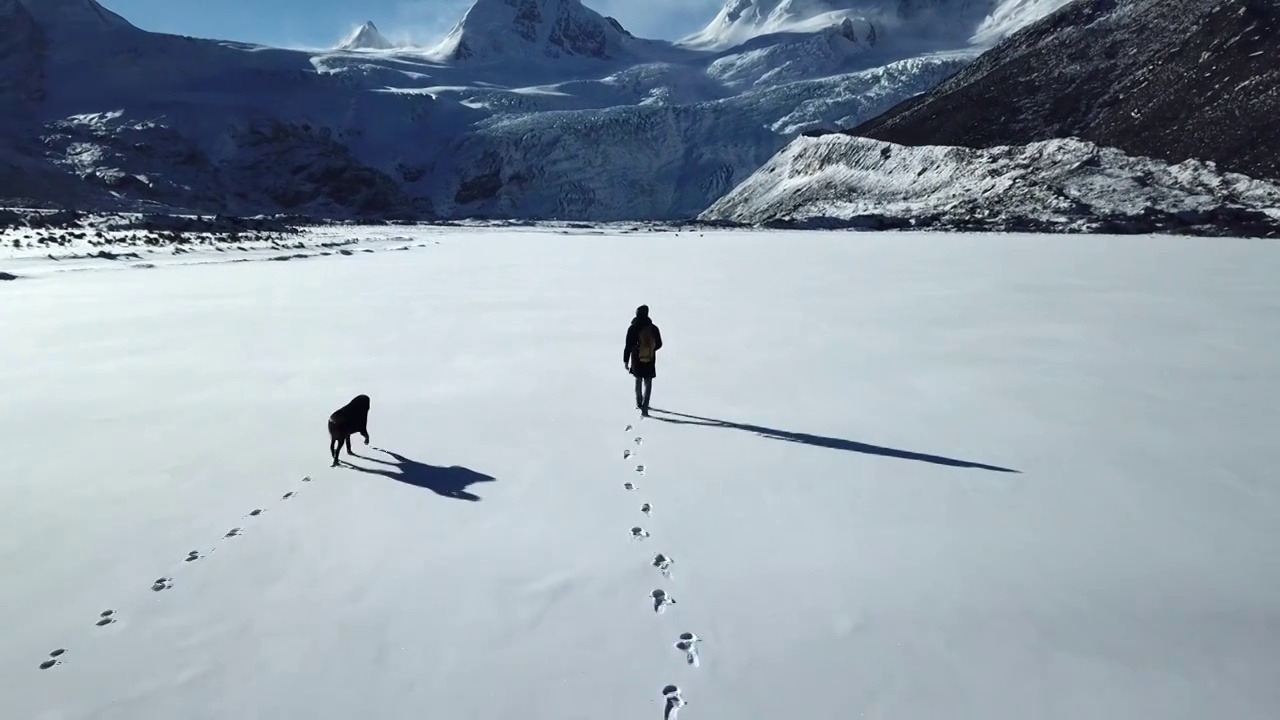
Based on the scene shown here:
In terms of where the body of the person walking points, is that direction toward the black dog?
no

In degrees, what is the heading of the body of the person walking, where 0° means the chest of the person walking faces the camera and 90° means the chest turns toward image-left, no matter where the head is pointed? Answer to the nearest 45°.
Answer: approximately 180°
